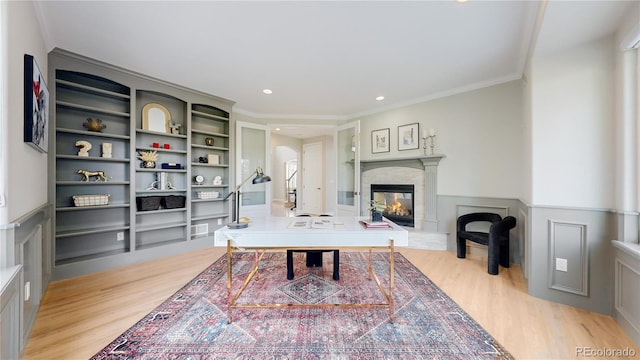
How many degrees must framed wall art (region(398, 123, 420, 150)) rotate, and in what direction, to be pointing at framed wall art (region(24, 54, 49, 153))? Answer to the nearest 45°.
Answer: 0° — it already faces it

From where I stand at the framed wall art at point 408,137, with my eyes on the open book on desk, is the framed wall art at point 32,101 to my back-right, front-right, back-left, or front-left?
front-right

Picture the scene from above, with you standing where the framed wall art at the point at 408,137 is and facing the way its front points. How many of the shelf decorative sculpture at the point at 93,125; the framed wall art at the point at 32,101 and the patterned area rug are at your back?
0

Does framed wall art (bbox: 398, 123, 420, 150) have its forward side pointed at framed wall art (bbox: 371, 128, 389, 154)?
no

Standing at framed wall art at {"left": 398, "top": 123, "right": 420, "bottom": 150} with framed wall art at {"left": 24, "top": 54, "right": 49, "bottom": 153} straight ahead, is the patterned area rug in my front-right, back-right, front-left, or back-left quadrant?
front-left

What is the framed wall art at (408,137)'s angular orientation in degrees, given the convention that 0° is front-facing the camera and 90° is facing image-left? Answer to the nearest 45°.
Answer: approximately 45°

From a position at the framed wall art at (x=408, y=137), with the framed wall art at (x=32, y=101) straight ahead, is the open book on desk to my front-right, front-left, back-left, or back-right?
front-left

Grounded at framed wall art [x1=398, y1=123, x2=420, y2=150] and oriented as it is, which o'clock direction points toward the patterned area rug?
The patterned area rug is roughly at 11 o'clock from the framed wall art.

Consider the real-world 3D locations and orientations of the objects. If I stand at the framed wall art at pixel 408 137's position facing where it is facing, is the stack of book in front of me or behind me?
in front

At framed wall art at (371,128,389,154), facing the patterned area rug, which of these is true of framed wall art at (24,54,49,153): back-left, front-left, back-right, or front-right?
front-right

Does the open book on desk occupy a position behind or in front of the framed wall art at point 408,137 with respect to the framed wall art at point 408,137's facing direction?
in front
